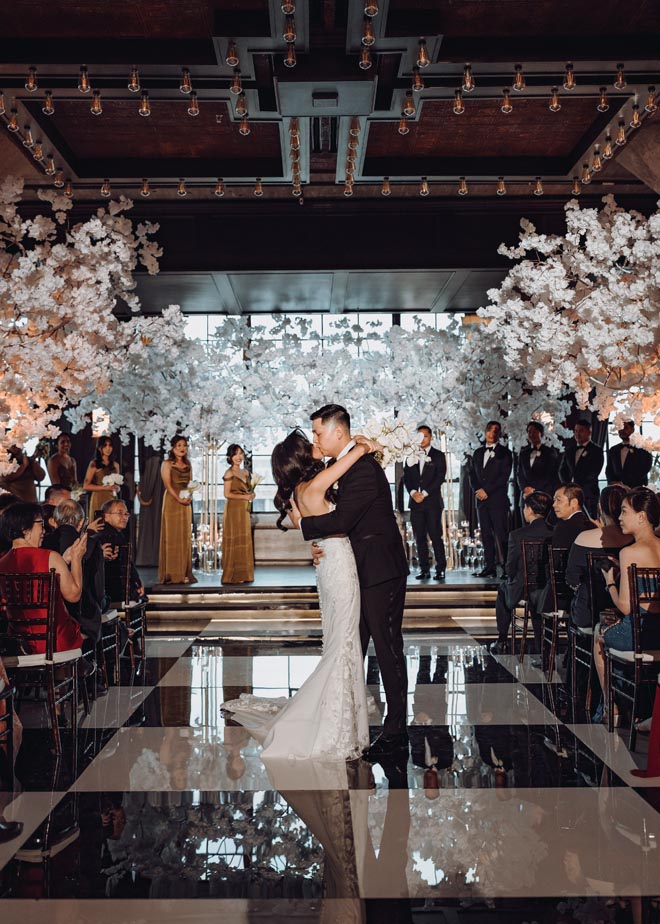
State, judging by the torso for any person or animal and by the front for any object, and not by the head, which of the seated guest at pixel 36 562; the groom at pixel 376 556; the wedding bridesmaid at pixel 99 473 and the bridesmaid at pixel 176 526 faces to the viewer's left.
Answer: the groom

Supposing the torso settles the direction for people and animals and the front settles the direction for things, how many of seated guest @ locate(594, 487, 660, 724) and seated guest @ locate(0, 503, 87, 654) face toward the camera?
0

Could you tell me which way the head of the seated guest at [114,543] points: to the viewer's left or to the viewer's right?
to the viewer's right

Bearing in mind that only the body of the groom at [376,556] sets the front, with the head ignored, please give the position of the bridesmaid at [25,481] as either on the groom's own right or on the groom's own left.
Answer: on the groom's own right

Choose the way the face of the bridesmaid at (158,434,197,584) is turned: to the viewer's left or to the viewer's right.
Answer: to the viewer's right

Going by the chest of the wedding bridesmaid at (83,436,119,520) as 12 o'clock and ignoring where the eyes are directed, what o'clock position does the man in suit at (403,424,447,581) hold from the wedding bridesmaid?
The man in suit is roughly at 11 o'clock from the wedding bridesmaid.

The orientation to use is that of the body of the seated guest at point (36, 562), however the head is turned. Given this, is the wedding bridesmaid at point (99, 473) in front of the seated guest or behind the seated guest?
in front

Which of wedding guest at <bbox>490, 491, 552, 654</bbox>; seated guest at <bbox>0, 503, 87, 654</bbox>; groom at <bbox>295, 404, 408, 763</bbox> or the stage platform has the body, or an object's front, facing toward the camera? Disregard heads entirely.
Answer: the stage platform

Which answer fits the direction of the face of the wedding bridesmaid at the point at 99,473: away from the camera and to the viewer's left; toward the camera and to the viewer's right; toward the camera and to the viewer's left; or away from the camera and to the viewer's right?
toward the camera and to the viewer's right

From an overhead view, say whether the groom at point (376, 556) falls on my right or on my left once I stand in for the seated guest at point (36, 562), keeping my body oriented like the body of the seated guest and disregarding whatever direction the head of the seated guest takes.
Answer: on my right
